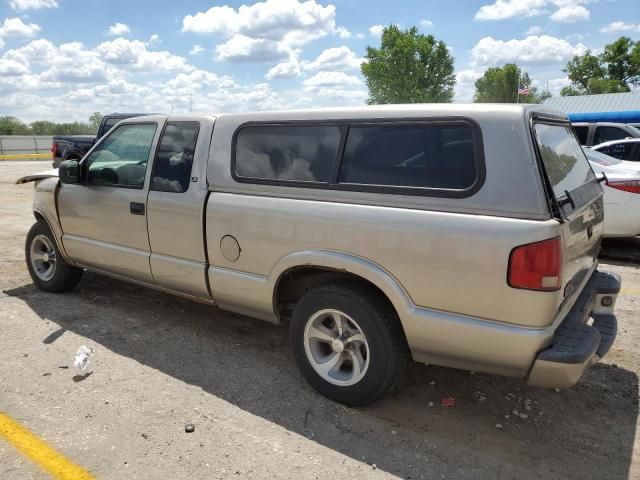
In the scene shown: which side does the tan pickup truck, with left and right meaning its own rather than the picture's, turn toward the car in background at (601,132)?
right

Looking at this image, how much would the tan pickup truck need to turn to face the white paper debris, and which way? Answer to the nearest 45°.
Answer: approximately 45° to its left

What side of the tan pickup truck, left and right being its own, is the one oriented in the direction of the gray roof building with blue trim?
right

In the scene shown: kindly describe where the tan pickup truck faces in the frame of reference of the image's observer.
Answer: facing away from the viewer and to the left of the viewer
